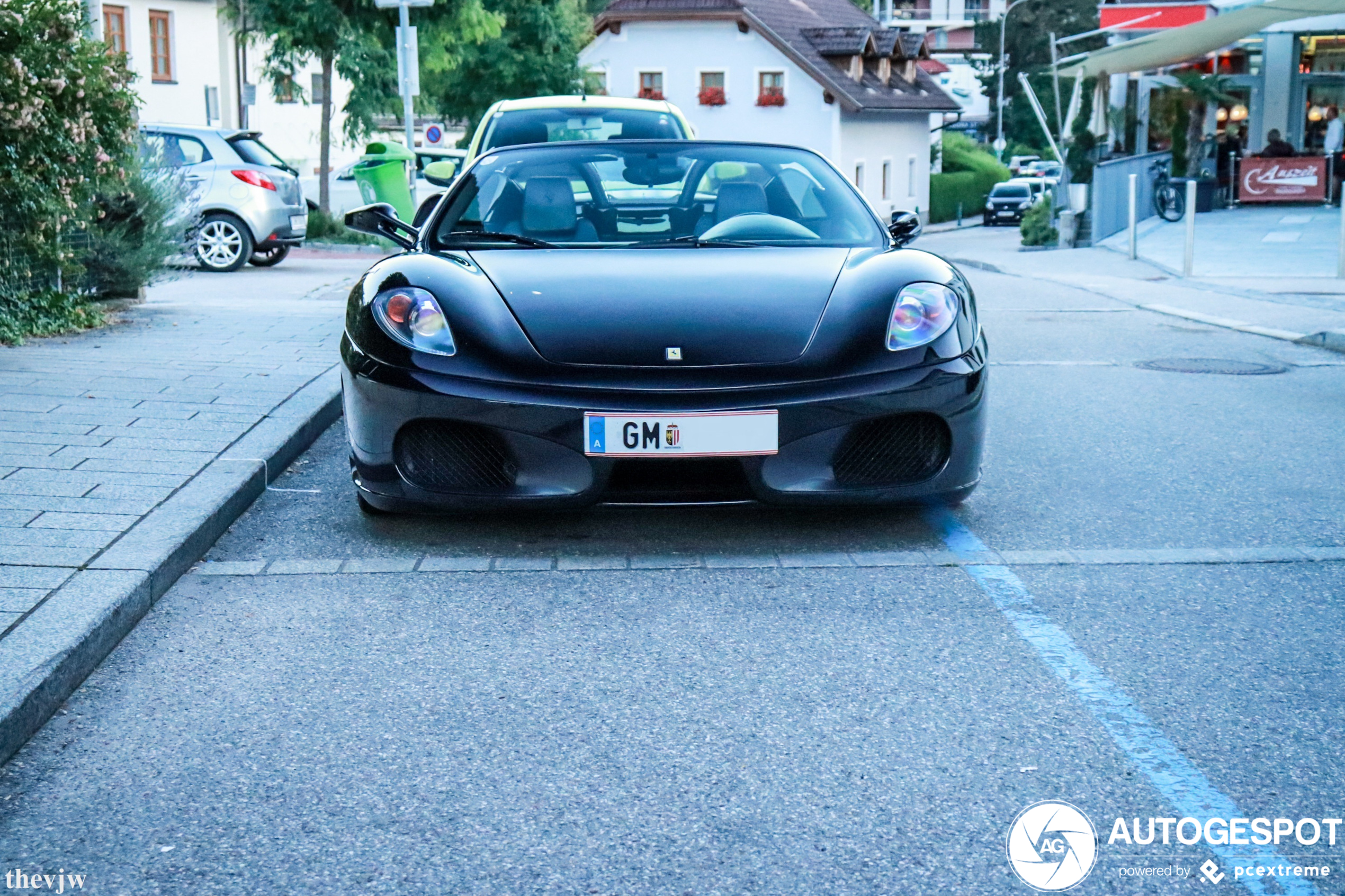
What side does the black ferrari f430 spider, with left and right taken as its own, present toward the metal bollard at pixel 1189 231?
back

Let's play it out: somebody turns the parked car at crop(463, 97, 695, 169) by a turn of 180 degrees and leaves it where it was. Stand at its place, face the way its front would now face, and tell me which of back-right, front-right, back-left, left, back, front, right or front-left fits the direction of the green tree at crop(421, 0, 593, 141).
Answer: front

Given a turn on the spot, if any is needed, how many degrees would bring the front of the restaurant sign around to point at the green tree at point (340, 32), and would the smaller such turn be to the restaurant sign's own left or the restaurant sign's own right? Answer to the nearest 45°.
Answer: approximately 90° to the restaurant sign's own right

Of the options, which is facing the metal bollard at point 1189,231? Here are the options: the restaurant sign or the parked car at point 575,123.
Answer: the restaurant sign

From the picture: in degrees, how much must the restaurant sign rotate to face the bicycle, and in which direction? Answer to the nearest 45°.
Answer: approximately 45° to its right

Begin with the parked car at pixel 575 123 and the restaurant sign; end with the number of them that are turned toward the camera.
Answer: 2

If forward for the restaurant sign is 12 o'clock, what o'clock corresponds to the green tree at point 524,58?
The green tree is roughly at 4 o'clock from the restaurant sign.

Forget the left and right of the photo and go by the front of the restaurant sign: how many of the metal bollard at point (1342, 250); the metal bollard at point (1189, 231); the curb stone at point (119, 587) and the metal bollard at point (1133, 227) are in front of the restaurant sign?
4

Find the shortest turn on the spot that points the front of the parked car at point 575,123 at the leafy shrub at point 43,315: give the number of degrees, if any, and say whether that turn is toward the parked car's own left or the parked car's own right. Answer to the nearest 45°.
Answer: approximately 45° to the parked car's own right

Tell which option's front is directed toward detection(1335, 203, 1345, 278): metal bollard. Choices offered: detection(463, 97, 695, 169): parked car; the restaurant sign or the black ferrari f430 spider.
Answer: the restaurant sign

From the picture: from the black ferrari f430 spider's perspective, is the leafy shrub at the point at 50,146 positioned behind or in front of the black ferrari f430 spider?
behind

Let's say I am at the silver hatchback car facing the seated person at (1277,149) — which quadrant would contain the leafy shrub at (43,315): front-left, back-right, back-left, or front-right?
back-right
